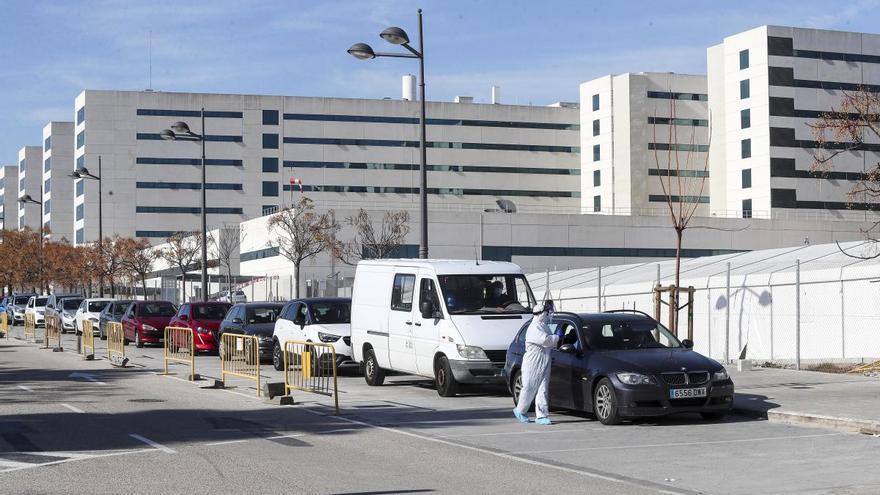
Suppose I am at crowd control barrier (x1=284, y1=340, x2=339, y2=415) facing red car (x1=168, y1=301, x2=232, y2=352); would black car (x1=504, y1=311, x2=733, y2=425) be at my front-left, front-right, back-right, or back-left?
back-right

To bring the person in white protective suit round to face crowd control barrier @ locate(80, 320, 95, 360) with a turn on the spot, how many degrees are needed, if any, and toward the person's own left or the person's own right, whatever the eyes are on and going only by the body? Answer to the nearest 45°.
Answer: approximately 135° to the person's own left

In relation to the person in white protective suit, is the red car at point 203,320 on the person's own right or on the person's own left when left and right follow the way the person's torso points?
on the person's own left

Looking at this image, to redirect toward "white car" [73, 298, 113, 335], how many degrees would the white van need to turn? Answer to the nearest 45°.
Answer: approximately 180°

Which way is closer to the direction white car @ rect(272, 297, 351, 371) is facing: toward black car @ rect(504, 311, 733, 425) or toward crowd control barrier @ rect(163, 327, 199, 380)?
the black car

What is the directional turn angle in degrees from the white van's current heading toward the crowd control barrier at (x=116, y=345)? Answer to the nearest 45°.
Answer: approximately 180°

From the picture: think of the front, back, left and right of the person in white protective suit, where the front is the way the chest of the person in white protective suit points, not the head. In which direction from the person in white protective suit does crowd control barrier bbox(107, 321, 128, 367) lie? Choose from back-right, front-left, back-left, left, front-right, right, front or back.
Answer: back-left

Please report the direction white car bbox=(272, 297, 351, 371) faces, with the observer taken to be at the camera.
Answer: facing the viewer and to the right of the viewer

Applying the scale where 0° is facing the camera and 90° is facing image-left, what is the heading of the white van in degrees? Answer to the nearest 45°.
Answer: approximately 315°

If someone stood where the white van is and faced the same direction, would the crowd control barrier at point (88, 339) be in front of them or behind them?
behind

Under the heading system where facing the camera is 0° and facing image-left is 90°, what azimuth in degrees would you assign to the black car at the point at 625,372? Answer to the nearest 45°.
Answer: approximately 315°

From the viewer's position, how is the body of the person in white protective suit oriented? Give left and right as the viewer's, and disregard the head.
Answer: facing to the right of the viewer
